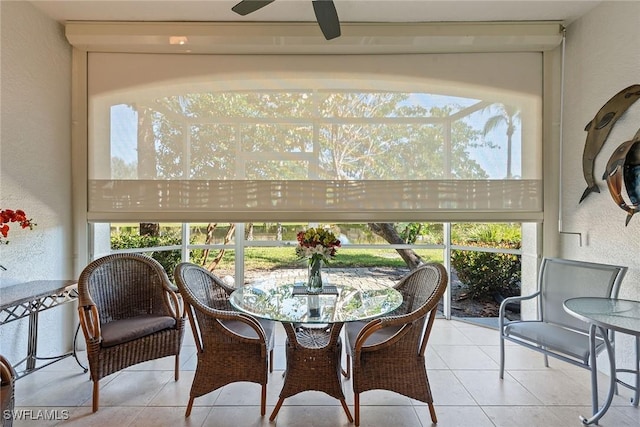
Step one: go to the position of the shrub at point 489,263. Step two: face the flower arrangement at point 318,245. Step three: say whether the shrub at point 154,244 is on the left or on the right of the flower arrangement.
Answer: right

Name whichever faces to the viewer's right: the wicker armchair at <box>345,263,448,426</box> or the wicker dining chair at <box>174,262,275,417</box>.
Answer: the wicker dining chair

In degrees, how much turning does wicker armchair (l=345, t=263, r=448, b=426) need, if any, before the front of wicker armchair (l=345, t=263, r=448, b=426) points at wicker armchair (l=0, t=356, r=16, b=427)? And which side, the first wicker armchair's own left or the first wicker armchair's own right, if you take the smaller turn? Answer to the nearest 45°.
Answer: approximately 45° to the first wicker armchair's own left

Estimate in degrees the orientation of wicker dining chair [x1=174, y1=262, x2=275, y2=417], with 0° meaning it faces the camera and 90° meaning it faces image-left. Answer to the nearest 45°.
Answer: approximately 270°

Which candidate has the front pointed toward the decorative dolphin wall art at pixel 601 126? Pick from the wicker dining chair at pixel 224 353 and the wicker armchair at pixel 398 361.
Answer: the wicker dining chair

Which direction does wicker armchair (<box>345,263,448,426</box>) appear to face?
to the viewer's left

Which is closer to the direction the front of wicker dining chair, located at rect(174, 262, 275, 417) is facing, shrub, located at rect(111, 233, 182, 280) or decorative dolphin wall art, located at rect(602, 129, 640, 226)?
the decorative dolphin wall art
